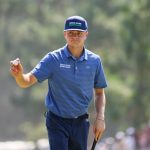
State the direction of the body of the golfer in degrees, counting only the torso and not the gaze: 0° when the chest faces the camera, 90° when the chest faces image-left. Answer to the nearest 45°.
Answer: approximately 0°

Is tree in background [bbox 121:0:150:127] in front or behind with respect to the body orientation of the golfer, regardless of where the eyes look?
behind
